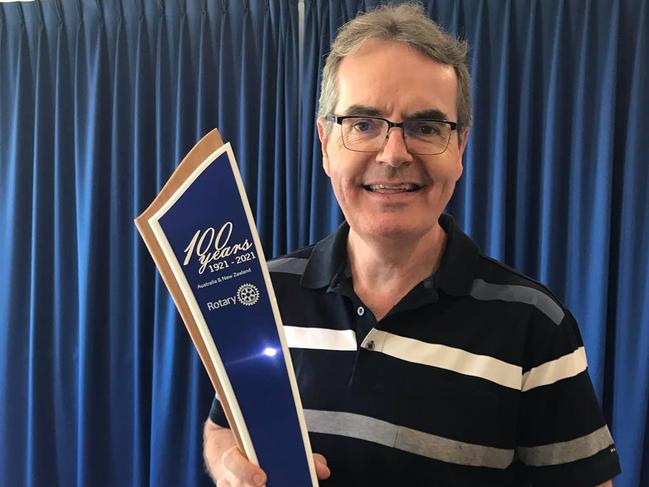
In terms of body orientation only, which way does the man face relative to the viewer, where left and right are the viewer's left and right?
facing the viewer and to the left of the viewer
